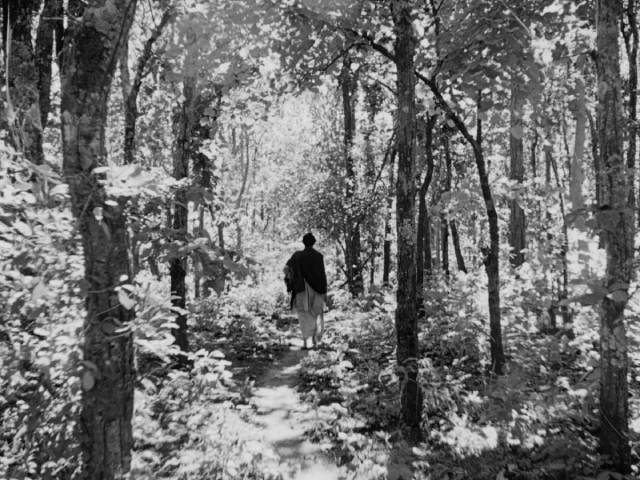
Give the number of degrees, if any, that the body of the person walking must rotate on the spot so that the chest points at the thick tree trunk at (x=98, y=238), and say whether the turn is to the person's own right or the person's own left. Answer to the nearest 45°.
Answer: approximately 180°

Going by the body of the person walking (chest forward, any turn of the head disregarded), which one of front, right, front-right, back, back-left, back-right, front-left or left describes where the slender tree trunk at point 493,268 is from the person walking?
back-right

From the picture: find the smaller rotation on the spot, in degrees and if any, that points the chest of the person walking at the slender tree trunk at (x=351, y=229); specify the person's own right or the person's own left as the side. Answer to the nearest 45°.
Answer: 0° — they already face it

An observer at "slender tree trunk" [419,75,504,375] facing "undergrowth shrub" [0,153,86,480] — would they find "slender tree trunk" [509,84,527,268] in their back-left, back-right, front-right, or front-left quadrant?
back-right

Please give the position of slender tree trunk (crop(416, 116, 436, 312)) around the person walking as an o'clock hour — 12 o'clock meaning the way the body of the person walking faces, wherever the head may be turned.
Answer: The slender tree trunk is roughly at 2 o'clock from the person walking.

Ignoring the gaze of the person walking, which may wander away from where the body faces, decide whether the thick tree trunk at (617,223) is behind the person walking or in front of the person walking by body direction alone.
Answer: behind

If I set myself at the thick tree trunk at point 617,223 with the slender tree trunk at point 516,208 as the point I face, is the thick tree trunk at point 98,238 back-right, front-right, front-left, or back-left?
back-left

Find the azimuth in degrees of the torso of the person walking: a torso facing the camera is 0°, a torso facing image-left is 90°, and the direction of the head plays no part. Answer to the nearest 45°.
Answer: approximately 180°

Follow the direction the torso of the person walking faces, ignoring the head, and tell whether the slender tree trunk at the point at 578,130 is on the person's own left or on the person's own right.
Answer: on the person's own right

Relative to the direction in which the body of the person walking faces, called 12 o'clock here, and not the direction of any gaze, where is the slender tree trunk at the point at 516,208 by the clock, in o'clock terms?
The slender tree trunk is roughly at 2 o'clock from the person walking.
